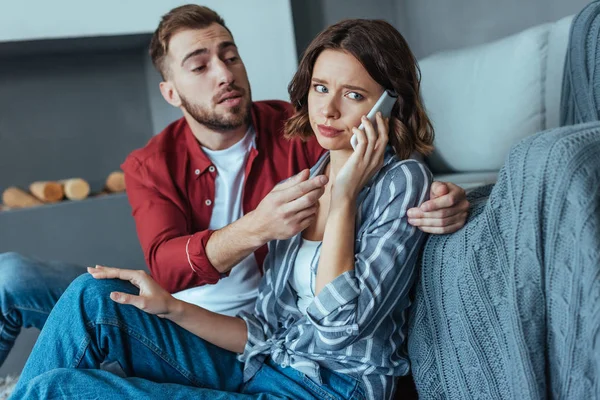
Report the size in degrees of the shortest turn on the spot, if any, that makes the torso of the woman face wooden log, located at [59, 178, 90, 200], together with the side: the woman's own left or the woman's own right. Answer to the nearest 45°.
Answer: approximately 90° to the woman's own right

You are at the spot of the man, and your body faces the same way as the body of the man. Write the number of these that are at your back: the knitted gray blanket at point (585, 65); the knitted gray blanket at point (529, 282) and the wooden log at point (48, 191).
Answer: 1

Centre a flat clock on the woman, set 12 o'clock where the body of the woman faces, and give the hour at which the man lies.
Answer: The man is roughly at 4 o'clock from the woman.

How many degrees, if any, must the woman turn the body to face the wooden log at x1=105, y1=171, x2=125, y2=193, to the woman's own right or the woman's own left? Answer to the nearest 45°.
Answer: approximately 135° to the woman's own right

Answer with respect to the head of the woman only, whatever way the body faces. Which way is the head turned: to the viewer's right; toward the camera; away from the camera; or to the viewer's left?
toward the camera

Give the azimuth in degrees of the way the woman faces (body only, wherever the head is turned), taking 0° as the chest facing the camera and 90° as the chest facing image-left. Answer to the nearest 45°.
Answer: approximately 45°

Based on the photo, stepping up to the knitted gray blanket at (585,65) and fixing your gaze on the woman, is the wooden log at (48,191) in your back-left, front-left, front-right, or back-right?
front-right

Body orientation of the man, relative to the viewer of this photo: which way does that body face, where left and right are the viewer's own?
facing the viewer and to the right of the viewer

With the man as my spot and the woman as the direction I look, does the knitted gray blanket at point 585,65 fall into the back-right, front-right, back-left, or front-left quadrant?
front-left

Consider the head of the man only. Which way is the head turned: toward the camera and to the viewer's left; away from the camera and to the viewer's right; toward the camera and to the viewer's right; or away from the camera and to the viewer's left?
toward the camera and to the viewer's right

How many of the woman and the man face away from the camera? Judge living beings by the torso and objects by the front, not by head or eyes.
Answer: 0
